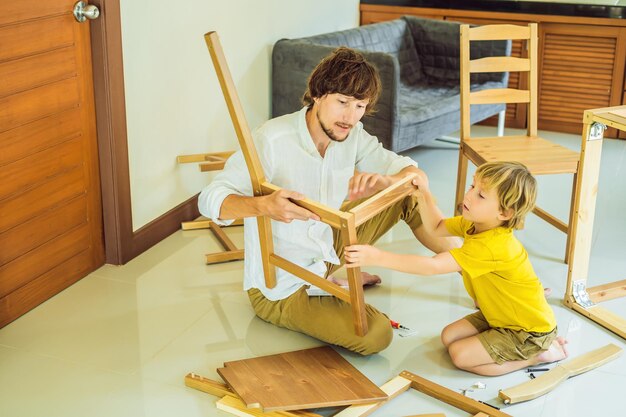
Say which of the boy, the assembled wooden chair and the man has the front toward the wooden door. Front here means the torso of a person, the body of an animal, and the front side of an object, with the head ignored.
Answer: the boy

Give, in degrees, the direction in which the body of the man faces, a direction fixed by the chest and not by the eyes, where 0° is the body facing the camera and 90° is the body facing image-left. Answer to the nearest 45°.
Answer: approximately 315°

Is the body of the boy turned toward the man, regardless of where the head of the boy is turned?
yes

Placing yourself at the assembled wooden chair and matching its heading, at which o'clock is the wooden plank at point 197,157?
The wooden plank is roughly at 4 o'clock from the assembled wooden chair.

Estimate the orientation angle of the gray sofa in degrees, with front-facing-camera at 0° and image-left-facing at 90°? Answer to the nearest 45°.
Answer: approximately 315°

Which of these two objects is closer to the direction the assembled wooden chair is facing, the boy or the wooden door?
the boy

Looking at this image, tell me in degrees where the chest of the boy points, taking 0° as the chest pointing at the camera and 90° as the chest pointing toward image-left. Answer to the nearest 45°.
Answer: approximately 90°

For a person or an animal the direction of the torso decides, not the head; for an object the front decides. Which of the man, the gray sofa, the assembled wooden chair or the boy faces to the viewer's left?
the boy

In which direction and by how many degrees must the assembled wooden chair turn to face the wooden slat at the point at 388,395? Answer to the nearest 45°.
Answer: approximately 45° to its right

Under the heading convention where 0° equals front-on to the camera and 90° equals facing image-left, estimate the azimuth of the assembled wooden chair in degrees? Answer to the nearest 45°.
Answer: approximately 315°

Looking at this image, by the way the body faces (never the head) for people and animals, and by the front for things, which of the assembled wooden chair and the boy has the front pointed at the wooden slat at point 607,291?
the assembled wooden chair

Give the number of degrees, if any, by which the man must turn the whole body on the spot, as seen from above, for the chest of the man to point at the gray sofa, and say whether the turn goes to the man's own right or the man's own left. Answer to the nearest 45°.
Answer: approximately 135° to the man's own left

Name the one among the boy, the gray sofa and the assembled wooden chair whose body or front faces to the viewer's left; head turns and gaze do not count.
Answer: the boy

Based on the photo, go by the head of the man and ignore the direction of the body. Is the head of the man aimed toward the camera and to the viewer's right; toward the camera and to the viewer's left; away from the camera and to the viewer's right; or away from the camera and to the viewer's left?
toward the camera and to the viewer's right

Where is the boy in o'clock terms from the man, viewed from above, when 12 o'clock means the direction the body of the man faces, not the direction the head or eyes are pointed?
The boy is roughly at 11 o'clock from the man.

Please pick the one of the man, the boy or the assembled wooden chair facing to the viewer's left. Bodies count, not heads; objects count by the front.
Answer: the boy
